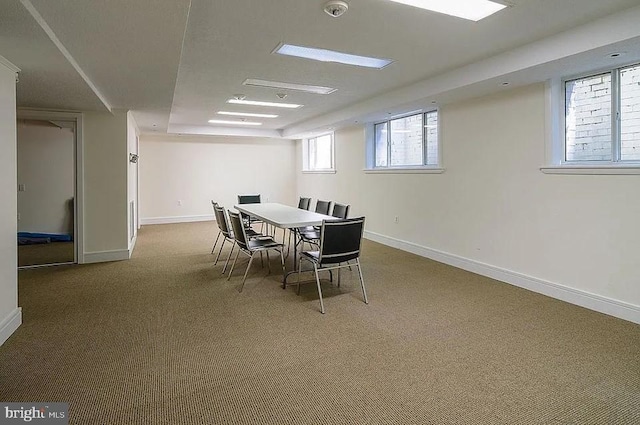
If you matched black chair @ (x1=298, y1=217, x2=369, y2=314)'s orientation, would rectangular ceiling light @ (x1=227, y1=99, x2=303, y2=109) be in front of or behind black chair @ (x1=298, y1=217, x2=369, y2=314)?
in front

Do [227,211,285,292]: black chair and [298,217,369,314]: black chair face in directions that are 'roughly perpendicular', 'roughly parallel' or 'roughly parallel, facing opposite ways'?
roughly perpendicular

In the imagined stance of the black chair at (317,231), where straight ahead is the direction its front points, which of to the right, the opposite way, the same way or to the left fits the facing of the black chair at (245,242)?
the opposite way

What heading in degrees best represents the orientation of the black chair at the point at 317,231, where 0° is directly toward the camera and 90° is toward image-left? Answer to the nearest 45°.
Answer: approximately 45°

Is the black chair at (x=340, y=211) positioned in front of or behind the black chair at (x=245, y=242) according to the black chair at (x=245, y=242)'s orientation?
in front

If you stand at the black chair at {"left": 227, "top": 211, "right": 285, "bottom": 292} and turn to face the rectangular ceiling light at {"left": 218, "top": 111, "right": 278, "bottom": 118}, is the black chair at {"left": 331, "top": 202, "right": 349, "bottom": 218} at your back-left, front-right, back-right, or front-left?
front-right

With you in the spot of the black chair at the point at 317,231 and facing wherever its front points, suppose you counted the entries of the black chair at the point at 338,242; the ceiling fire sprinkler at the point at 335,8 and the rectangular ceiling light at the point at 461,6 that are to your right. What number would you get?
0

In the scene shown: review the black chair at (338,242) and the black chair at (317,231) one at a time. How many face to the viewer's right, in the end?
0

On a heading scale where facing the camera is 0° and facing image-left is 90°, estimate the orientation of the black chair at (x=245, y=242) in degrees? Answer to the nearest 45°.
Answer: approximately 225°

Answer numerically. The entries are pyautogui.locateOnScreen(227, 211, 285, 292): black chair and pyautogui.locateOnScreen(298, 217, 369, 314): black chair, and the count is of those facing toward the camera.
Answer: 0

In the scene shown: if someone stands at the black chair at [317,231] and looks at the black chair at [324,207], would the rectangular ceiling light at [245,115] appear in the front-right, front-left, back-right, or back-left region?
front-left

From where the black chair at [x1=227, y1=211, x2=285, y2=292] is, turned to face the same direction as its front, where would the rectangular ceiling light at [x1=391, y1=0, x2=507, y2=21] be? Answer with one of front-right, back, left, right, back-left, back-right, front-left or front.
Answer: right
